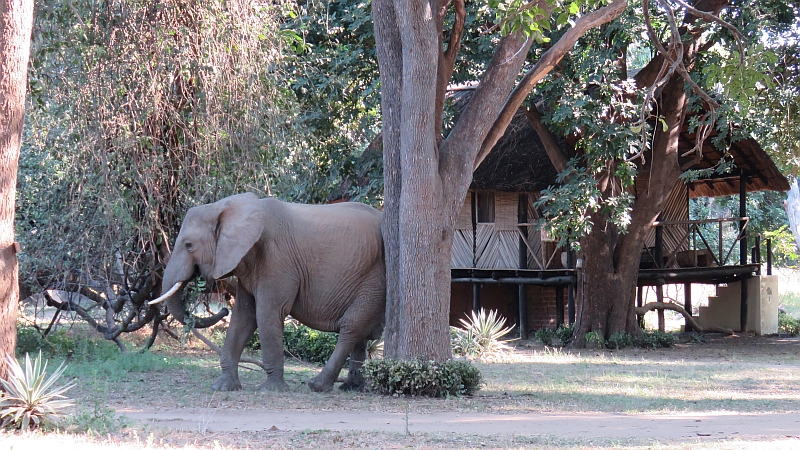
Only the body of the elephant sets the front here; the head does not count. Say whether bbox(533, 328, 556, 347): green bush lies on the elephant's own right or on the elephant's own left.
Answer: on the elephant's own right

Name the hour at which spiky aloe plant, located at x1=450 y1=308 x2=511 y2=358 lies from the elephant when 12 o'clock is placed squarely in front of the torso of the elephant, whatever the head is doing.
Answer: The spiky aloe plant is roughly at 4 o'clock from the elephant.

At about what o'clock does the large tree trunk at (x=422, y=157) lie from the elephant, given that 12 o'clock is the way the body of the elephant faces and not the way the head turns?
The large tree trunk is roughly at 7 o'clock from the elephant.

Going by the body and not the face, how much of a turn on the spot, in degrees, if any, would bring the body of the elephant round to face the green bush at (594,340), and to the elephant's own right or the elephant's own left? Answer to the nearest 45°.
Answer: approximately 135° to the elephant's own right

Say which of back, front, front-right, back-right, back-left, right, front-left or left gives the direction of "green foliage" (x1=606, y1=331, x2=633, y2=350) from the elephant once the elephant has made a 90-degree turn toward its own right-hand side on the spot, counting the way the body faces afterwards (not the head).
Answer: front-right

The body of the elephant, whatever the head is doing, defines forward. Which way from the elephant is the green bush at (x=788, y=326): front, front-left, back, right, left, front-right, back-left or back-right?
back-right

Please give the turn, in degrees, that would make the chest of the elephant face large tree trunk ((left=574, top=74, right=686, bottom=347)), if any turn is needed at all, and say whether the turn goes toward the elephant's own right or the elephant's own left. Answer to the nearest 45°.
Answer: approximately 135° to the elephant's own right

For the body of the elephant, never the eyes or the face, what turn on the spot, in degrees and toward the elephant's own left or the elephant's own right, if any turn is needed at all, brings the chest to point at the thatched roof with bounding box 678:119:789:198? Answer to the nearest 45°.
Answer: approximately 135° to the elephant's own right

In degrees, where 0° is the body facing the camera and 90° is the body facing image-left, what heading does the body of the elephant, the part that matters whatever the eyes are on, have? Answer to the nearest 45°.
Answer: approximately 90°

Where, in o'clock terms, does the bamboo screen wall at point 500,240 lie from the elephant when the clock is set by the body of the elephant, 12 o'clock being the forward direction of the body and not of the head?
The bamboo screen wall is roughly at 4 o'clock from the elephant.
